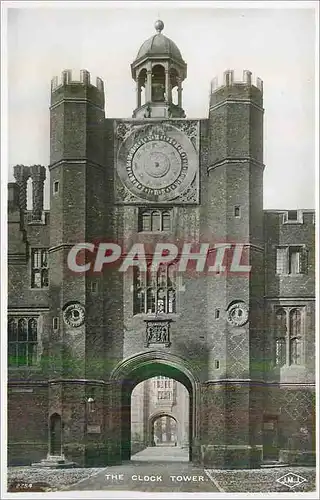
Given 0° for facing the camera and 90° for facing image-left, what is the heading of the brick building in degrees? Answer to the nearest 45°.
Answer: approximately 0°
